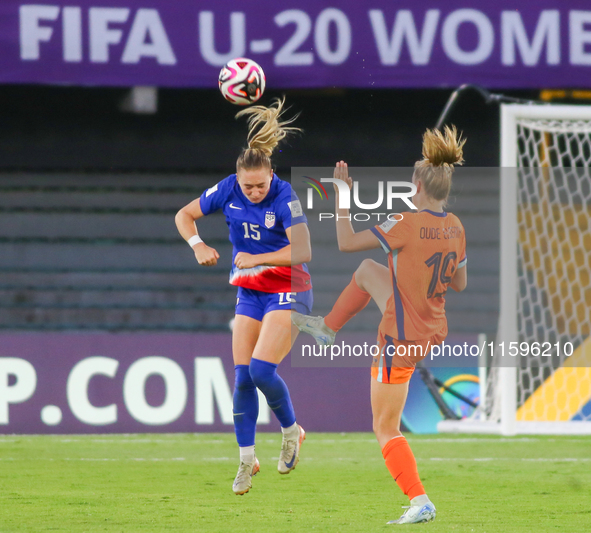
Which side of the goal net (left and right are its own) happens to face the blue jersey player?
front

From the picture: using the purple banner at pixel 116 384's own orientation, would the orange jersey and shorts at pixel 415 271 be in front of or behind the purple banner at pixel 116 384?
in front

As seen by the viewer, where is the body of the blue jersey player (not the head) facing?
toward the camera

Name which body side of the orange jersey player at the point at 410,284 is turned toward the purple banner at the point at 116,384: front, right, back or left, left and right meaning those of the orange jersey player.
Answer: front

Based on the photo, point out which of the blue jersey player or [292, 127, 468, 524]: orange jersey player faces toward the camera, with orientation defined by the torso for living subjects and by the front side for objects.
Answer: the blue jersey player

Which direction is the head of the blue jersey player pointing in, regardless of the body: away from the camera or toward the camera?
toward the camera

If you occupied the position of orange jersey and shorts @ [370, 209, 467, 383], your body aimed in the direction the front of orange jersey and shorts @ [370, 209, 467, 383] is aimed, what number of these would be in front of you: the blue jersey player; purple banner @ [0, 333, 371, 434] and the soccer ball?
3

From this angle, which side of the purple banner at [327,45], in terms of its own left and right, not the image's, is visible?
front

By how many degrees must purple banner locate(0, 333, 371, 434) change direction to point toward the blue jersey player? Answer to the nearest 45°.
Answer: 0° — it already faces them

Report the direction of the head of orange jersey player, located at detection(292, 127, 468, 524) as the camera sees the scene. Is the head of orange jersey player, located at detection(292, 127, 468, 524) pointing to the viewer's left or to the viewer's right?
to the viewer's left

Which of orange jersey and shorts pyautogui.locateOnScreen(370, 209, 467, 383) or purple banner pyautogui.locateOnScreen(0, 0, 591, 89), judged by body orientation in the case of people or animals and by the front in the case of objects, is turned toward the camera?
the purple banner

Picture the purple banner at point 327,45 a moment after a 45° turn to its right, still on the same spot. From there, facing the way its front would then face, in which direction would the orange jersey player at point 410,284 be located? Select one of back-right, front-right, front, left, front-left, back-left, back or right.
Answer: front-left
